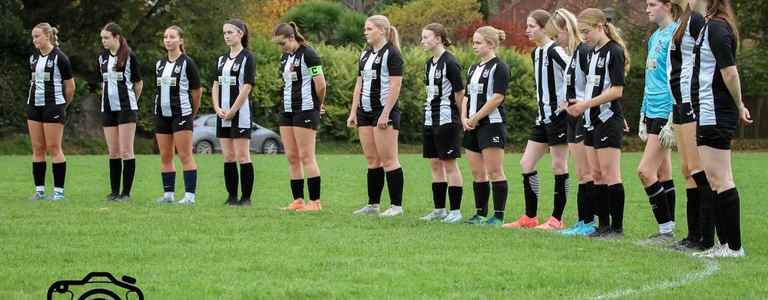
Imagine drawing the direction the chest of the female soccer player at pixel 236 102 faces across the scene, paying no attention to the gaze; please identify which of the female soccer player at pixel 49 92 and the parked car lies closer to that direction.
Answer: the female soccer player

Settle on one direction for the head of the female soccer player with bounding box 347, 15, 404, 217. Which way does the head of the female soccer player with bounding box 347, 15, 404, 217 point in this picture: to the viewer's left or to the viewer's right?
to the viewer's left

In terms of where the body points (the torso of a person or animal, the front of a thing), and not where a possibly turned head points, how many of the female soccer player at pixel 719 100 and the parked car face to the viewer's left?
1

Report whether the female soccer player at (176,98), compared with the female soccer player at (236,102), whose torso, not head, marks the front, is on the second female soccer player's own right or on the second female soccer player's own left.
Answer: on the second female soccer player's own right

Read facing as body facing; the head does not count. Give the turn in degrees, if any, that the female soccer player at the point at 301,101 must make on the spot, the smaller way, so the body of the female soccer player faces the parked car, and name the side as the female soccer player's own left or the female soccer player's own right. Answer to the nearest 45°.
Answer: approximately 135° to the female soccer player's own right

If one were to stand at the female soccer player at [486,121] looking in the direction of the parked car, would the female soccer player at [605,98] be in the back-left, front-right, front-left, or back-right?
back-right

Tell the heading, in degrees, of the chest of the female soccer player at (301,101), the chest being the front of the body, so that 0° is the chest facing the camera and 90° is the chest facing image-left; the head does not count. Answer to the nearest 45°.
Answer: approximately 45°

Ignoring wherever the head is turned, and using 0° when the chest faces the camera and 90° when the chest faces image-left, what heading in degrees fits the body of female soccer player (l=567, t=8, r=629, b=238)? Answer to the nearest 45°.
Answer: approximately 45°

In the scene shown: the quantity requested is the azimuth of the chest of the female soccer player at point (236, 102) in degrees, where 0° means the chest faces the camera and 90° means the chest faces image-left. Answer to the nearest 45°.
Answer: approximately 45°
